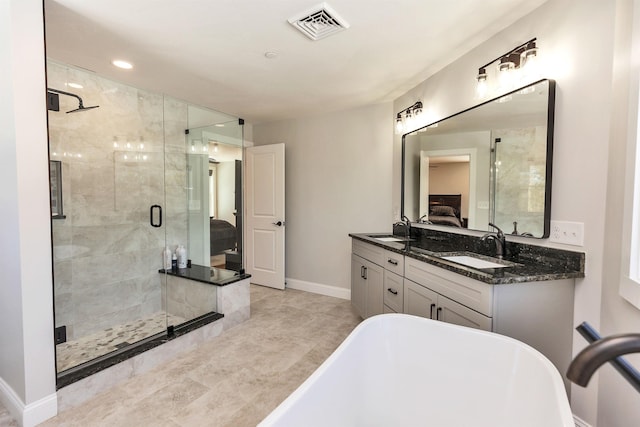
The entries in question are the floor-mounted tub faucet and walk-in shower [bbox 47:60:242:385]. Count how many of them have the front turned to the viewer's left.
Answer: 1

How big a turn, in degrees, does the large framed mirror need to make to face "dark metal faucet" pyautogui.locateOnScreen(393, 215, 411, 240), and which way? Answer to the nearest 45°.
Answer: approximately 90° to its right

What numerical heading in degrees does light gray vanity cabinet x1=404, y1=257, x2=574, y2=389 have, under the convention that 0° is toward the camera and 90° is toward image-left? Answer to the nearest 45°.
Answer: approximately 45°

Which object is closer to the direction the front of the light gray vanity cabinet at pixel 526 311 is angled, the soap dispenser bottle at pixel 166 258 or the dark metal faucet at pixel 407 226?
the soap dispenser bottle

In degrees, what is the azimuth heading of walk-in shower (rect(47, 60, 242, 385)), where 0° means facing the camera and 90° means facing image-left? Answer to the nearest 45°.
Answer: approximately 315°

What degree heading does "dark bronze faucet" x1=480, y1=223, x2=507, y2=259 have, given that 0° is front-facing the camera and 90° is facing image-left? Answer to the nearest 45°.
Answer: approximately 45°

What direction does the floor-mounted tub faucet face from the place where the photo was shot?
facing to the left of the viewer
